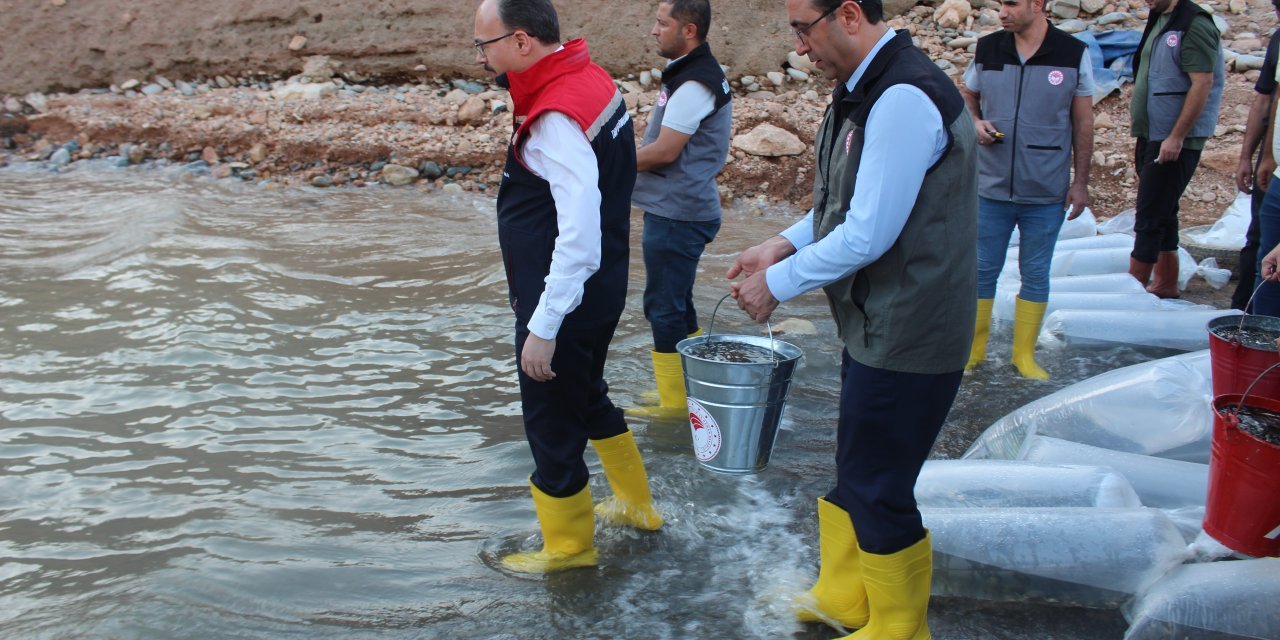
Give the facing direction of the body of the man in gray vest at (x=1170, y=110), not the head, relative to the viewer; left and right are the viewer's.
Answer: facing the viewer and to the left of the viewer

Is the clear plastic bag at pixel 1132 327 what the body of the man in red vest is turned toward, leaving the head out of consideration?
no

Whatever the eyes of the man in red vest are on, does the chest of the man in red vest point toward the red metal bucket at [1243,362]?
no

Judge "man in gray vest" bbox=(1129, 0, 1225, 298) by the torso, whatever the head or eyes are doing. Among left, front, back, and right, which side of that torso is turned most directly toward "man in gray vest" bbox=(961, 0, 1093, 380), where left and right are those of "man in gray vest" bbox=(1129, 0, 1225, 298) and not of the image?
front

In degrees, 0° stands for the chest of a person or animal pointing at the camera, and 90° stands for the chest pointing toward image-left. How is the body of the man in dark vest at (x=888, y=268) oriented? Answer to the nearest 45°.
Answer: approximately 90°

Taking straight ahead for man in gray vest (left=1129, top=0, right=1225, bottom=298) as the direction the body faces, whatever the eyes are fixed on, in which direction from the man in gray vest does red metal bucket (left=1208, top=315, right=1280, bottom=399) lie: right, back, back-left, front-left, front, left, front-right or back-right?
front-left

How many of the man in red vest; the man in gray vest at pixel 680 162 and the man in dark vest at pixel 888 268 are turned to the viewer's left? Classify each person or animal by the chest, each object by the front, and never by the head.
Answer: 3

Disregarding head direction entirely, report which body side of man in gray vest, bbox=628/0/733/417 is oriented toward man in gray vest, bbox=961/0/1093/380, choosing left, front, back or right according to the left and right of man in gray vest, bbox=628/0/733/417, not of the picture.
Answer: back

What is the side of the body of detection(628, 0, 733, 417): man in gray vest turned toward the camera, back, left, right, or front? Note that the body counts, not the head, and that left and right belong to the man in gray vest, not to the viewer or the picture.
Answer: left

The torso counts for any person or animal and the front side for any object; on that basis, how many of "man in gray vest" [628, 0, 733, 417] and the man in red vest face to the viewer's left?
2

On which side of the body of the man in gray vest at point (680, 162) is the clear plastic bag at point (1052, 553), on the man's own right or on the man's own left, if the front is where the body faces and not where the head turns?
on the man's own left

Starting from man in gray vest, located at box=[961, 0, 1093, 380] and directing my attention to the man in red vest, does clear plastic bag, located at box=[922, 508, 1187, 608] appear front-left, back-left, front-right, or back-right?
front-left

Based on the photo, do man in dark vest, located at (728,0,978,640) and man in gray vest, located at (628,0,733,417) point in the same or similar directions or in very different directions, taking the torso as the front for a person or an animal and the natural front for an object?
same or similar directions

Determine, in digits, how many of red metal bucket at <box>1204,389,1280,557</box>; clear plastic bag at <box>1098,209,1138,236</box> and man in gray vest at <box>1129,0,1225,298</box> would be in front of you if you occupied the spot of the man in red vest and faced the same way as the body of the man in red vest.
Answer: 0

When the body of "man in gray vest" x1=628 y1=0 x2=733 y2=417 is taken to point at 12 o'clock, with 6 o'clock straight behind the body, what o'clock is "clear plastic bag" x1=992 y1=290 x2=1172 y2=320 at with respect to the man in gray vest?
The clear plastic bag is roughly at 5 o'clock from the man in gray vest.

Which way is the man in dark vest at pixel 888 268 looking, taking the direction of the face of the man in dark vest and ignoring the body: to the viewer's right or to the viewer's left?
to the viewer's left

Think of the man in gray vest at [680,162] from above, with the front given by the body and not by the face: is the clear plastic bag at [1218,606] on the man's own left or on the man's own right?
on the man's own left
